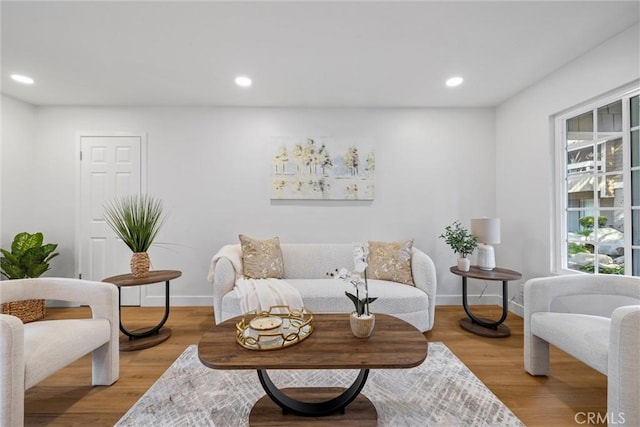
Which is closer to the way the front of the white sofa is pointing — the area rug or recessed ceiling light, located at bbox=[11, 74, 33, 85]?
the area rug

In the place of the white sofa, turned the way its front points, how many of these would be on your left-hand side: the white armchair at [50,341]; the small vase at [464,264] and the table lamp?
2

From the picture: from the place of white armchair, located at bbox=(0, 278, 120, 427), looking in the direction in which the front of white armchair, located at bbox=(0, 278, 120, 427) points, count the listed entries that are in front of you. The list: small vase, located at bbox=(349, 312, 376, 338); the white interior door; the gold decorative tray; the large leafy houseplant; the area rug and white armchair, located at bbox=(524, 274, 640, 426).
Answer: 4

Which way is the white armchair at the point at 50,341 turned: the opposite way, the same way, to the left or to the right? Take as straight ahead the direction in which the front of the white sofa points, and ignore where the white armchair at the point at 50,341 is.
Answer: to the left

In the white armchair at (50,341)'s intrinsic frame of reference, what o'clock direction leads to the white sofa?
The white sofa is roughly at 11 o'clock from the white armchair.

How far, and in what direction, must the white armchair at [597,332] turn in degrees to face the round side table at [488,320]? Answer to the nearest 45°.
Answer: approximately 90° to its right

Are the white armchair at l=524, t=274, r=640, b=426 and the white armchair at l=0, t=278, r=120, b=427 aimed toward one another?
yes

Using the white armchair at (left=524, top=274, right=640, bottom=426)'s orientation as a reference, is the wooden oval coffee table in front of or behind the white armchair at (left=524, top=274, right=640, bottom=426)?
in front

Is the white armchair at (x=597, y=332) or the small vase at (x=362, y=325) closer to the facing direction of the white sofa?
the small vase

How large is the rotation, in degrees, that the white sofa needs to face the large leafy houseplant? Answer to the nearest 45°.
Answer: approximately 90° to its right

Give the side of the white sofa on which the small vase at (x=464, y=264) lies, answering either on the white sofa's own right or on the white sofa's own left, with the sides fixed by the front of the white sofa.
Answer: on the white sofa's own left

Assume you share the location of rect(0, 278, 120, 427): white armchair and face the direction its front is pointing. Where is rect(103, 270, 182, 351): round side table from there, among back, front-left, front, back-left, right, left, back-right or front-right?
left

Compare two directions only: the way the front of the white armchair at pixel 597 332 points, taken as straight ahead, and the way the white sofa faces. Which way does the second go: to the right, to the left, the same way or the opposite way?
to the left

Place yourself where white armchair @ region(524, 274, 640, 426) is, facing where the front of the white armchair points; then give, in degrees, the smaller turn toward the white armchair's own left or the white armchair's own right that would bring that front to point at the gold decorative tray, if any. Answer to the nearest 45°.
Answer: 0° — it already faces it

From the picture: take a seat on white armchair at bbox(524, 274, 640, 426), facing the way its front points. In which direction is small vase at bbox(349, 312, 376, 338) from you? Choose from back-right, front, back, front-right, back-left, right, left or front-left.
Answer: front

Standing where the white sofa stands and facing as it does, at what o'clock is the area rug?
The area rug is roughly at 12 o'clock from the white sofa.

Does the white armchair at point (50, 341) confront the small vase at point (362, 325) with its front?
yes

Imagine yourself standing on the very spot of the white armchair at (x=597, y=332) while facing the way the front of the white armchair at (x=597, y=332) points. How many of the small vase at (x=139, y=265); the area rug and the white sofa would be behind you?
0

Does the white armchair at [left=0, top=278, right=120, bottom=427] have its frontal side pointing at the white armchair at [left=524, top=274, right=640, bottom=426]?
yes

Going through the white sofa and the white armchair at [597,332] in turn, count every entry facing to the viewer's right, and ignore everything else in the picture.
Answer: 0

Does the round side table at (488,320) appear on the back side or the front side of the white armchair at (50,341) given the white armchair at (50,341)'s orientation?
on the front side

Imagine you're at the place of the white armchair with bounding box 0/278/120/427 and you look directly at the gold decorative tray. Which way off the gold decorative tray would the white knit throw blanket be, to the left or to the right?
left

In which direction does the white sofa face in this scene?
toward the camera
